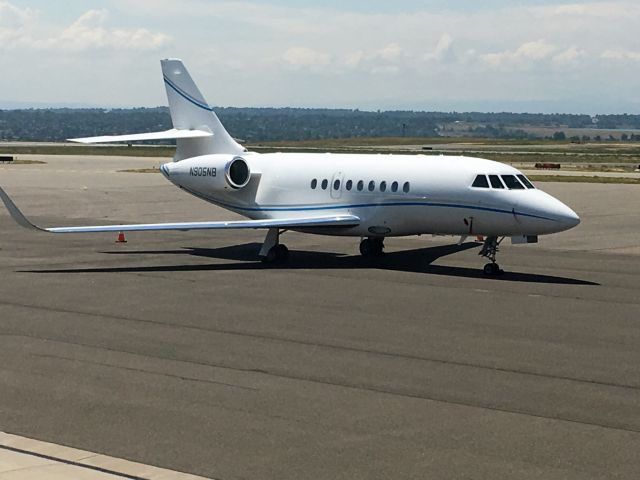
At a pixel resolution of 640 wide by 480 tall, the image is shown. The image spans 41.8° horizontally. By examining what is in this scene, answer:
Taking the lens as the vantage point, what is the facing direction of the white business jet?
facing the viewer and to the right of the viewer
